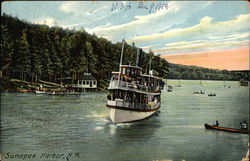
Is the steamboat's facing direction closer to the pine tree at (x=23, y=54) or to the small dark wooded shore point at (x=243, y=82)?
the pine tree

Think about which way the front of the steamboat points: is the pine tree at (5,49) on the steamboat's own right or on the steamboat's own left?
on the steamboat's own right

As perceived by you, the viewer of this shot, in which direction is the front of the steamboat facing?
facing the viewer and to the left of the viewer

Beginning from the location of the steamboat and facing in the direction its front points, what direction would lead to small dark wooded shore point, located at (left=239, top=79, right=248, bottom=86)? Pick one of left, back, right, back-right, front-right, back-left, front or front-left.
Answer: back-left

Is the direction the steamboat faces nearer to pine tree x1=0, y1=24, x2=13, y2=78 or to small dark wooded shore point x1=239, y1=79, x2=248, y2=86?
the pine tree
